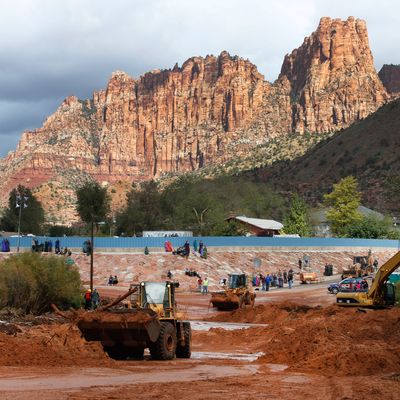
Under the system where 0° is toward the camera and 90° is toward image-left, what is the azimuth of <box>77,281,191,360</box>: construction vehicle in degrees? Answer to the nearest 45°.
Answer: approximately 45°

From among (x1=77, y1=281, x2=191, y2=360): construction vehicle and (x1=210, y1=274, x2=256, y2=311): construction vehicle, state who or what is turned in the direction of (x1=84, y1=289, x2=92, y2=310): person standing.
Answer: (x1=210, y1=274, x2=256, y2=311): construction vehicle

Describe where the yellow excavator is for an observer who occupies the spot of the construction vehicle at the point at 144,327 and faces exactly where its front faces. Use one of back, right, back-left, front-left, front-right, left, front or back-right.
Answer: back

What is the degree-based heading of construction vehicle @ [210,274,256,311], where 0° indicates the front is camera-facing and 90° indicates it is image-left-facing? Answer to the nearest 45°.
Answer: approximately 45°

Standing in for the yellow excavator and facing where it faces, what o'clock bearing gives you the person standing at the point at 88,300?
The person standing is roughly at 6 o'clock from the yellow excavator.

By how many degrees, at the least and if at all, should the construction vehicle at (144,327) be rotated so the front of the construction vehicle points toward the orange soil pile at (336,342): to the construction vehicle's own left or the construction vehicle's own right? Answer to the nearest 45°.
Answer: approximately 135° to the construction vehicle's own left

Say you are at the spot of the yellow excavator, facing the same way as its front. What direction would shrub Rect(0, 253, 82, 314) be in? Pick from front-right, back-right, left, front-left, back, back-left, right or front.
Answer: back

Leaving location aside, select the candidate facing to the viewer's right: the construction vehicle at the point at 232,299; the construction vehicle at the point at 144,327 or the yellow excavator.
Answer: the yellow excavator

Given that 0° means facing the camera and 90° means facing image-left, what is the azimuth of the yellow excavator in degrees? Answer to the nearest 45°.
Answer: approximately 270°

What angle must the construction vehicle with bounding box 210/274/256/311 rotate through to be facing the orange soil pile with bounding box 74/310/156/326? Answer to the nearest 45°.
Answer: approximately 45° to its left
